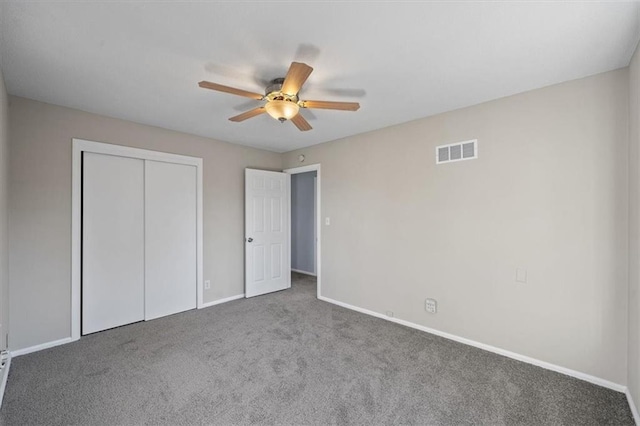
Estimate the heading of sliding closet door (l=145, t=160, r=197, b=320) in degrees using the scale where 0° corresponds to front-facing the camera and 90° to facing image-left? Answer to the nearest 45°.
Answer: approximately 315°

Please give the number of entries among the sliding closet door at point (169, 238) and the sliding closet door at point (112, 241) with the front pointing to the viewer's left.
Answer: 0

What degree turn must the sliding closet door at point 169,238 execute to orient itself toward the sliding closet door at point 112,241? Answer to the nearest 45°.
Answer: approximately 135° to its right

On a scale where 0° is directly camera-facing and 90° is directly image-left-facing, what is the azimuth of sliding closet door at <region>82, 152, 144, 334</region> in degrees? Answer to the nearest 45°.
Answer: approximately 315°

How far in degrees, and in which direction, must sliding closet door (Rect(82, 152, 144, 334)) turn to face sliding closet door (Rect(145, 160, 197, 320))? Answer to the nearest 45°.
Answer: approximately 45° to its left
